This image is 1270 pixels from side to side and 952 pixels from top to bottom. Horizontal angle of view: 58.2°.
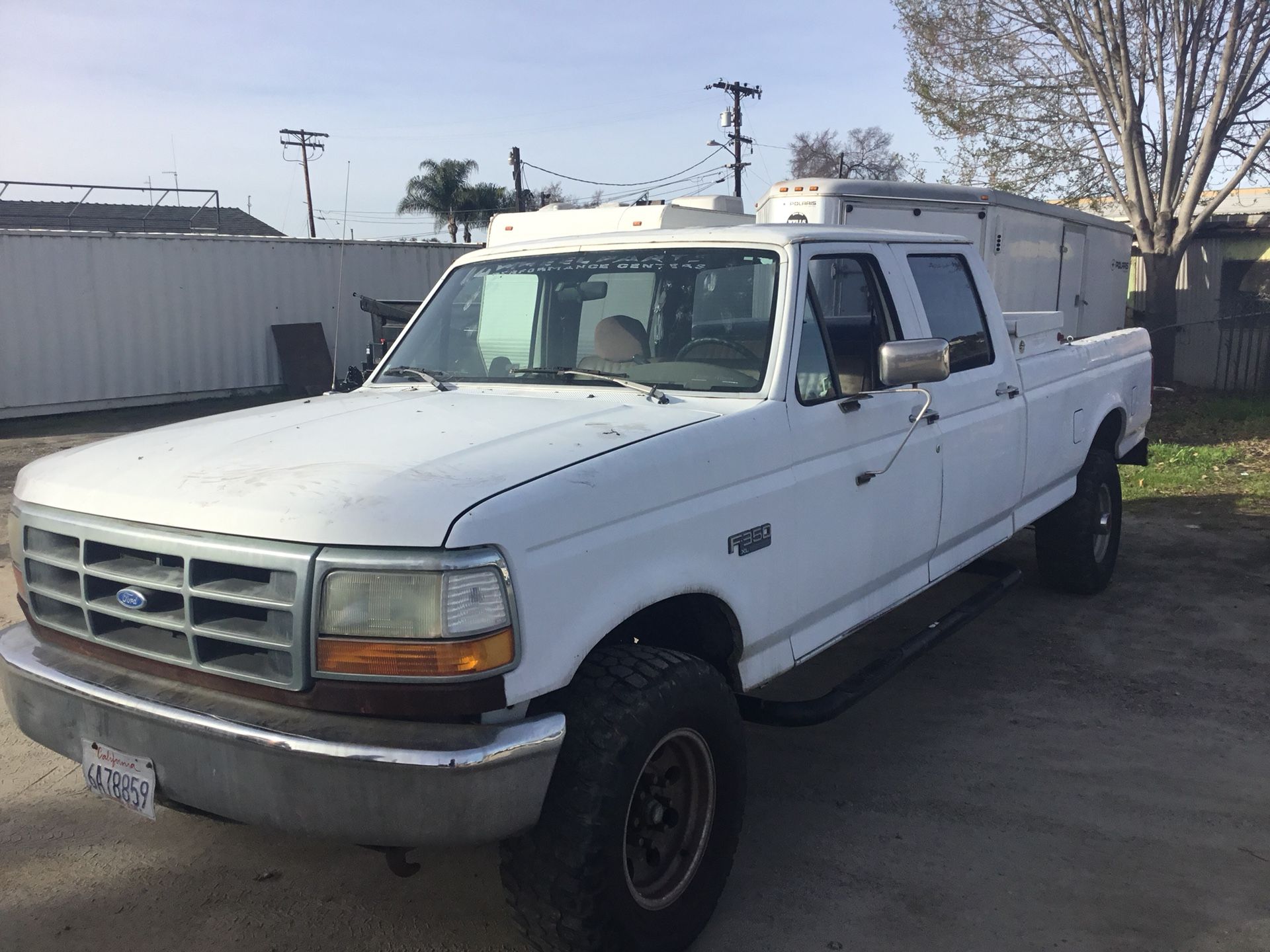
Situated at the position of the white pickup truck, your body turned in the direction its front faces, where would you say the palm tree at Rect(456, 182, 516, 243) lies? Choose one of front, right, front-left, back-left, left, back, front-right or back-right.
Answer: back-right

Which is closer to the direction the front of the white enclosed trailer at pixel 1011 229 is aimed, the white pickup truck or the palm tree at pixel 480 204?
the white pickup truck

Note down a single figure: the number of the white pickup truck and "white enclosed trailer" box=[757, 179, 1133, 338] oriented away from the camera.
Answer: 0

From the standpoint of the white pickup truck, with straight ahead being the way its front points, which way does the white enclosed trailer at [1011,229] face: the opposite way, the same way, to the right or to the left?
the same way

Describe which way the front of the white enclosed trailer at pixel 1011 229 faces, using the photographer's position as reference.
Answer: facing the viewer and to the left of the viewer

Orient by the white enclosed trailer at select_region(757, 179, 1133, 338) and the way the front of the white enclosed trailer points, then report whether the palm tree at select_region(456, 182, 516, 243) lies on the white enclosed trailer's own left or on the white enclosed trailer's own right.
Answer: on the white enclosed trailer's own right

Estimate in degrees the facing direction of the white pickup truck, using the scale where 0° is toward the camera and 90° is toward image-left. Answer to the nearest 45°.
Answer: approximately 45°

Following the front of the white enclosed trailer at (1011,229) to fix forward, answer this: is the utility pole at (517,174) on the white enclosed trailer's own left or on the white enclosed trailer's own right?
on the white enclosed trailer's own right

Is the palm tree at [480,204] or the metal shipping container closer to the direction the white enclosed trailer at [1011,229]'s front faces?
the metal shipping container

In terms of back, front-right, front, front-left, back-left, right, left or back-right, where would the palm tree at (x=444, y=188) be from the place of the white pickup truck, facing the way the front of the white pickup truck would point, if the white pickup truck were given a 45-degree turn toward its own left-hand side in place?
back

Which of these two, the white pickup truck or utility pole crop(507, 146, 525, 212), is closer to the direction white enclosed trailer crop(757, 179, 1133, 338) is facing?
the white pickup truck
